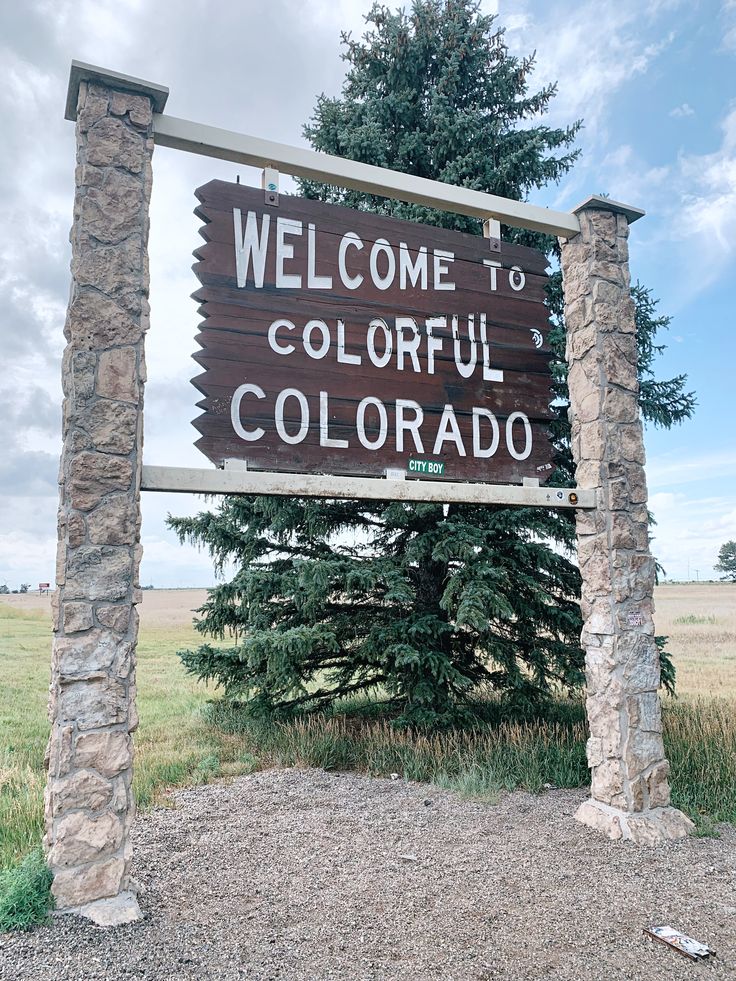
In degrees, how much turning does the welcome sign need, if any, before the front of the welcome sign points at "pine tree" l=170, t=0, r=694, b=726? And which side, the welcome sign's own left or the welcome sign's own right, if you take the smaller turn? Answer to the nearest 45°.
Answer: approximately 135° to the welcome sign's own left

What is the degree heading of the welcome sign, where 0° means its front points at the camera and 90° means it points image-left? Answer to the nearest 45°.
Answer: approximately 315°
